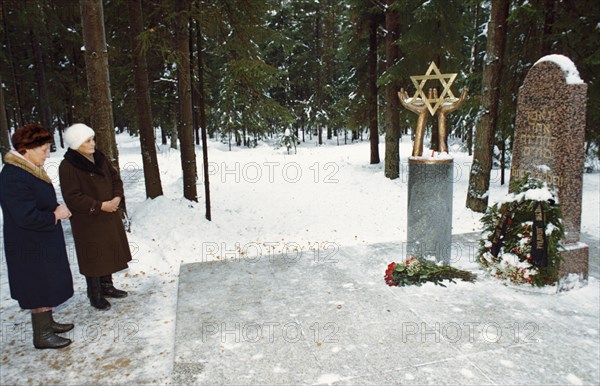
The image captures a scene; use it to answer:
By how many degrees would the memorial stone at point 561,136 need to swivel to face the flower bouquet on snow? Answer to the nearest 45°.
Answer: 0° — it already faces it

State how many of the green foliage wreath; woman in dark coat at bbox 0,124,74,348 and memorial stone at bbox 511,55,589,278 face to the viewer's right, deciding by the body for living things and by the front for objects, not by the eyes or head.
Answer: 1

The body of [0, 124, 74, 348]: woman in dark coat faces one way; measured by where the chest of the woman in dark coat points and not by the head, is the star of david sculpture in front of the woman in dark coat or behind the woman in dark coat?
in front

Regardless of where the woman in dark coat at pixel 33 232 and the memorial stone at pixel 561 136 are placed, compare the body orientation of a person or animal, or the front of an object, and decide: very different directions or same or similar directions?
very different directions

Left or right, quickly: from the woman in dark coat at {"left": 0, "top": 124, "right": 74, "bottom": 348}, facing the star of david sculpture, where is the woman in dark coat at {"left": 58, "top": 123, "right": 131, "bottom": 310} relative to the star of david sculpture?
left

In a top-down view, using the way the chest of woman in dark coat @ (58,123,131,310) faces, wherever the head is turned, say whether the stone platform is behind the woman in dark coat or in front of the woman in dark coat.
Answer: in front

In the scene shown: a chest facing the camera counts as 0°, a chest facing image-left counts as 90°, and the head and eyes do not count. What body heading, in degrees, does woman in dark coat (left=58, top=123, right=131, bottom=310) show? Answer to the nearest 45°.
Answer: approximately 315°

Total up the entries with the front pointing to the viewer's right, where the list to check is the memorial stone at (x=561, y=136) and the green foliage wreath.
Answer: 0

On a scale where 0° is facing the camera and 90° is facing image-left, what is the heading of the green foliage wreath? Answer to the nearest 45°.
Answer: approximately 45°

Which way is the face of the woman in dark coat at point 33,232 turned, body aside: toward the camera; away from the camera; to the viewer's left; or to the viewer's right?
to the viewer's right
